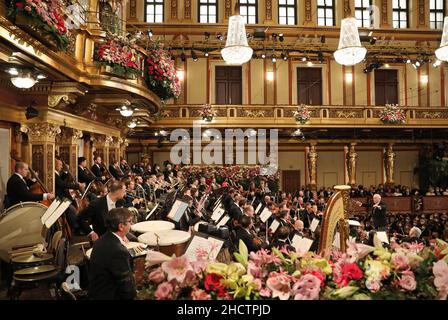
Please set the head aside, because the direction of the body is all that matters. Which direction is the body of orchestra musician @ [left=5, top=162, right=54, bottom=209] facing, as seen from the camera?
to the viewer's right

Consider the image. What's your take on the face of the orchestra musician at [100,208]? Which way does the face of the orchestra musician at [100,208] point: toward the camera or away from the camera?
away from the camera

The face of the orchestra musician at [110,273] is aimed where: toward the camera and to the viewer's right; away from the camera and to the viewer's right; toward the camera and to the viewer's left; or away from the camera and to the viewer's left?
away from the camera and to the viewer's right

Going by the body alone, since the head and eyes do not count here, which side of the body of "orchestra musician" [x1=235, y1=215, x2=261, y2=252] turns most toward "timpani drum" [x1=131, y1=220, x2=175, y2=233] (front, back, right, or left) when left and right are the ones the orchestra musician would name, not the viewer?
back

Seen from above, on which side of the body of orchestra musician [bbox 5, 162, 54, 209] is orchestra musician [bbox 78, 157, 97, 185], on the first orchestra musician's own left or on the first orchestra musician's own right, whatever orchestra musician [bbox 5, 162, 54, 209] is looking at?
on the first orchestra musician's own left

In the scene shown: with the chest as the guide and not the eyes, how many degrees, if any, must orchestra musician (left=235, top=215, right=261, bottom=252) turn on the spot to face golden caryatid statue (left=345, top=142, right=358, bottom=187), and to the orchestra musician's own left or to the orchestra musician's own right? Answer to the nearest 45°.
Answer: approximately 90° to the orchestra musician's own left

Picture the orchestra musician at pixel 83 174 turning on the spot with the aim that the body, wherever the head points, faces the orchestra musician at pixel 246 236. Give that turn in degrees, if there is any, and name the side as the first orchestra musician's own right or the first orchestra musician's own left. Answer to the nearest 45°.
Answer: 0° — they already face them

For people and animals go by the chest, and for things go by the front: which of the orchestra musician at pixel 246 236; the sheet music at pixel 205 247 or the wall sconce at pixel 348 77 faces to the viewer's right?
the orchestra musician

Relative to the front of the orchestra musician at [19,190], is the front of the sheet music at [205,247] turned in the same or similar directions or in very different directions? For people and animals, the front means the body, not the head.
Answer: very different directions

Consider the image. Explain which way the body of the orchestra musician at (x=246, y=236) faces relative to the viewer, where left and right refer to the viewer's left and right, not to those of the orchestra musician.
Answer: facing to the right of the viewer

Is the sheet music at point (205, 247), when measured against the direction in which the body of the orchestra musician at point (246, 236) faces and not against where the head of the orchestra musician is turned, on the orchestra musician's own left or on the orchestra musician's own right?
on the orchestra musician's own right
